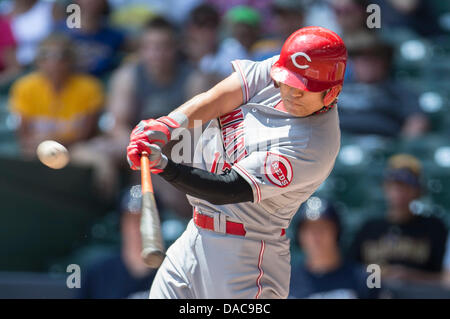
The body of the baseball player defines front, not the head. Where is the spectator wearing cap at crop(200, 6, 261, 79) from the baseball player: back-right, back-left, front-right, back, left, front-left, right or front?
back-right

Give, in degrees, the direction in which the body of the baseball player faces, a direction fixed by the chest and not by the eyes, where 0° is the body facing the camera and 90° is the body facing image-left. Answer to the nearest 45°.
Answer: approximately 45°

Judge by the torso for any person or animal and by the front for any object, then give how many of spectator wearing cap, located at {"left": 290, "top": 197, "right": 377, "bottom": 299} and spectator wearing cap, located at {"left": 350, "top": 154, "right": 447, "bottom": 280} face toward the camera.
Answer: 2

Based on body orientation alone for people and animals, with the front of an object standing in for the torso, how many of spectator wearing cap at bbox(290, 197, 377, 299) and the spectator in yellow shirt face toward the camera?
2

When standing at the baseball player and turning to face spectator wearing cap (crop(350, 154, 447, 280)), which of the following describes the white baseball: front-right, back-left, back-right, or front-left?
back-left
